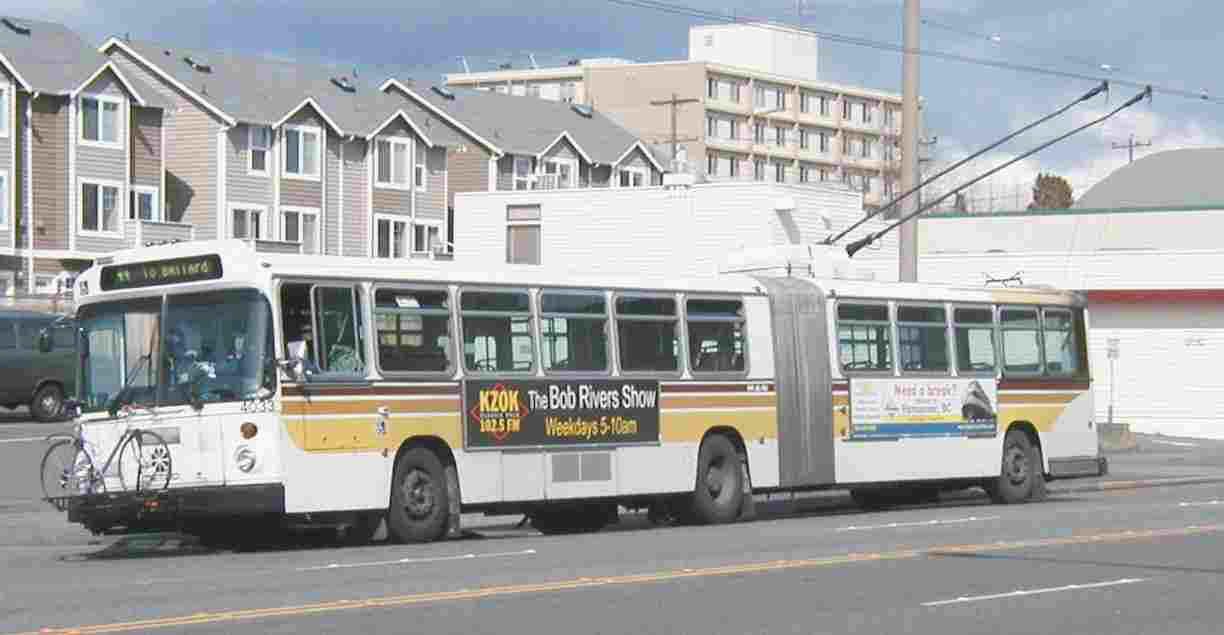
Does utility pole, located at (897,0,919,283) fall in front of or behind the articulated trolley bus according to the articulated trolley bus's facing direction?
behind

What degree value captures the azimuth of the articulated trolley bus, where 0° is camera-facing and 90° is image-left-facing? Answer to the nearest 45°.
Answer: approximately 45°

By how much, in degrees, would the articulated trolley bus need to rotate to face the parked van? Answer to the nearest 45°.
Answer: approximately 90° to its right

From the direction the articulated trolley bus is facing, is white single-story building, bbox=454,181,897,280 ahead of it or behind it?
behind
